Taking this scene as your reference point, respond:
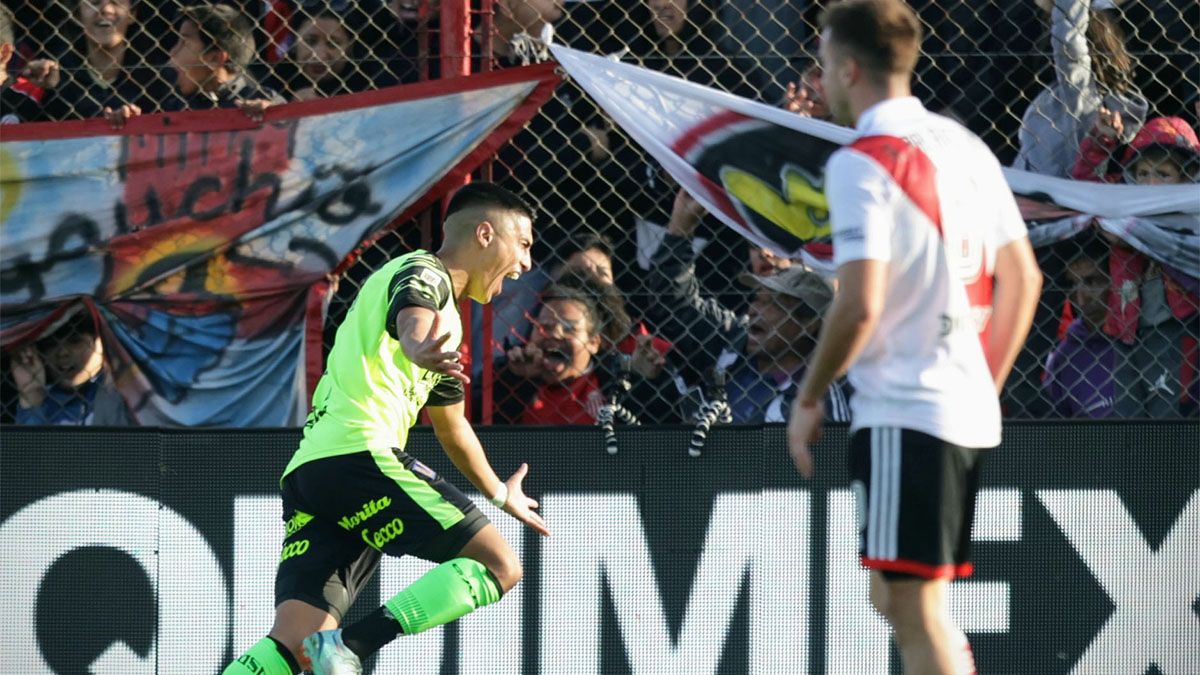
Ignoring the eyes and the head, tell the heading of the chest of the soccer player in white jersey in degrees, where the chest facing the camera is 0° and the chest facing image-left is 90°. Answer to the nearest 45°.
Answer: approximately 135°

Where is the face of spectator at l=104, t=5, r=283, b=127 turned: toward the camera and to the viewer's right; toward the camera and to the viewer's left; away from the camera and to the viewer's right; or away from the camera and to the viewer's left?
toward the camera and to the viewer's left

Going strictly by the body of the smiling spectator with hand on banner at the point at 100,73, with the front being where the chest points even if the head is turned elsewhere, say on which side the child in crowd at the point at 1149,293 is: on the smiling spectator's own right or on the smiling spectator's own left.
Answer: on the smiling spectator's own left

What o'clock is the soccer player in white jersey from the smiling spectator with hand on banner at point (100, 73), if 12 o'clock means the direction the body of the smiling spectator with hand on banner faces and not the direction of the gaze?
The soccer player in white jersey is roughly at 11 o'clock from the smiling spectator with hand on banner.

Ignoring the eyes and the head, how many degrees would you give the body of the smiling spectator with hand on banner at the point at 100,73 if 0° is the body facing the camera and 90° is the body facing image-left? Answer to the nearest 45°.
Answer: approximately 0°

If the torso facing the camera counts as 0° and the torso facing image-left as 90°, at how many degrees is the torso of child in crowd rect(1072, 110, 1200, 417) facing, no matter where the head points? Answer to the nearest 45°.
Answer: approximately 0°
